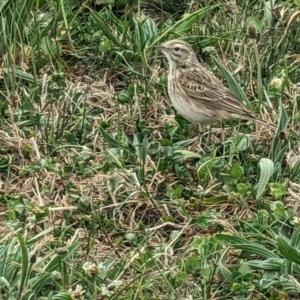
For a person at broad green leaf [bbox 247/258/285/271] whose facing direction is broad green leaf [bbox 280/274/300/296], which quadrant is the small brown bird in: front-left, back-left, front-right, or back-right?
back-left

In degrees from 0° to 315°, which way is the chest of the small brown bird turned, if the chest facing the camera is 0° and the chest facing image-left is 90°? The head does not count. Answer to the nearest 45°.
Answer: approximately 90°

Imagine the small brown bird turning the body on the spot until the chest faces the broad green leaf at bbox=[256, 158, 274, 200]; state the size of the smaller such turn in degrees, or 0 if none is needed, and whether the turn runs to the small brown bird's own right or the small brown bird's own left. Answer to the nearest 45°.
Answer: approximately 135° to the small brown bird's own left

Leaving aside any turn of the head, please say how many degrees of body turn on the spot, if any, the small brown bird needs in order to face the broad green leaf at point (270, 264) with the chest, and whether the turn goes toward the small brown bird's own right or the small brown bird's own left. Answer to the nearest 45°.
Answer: approximately 90° to the small brown bird's own left

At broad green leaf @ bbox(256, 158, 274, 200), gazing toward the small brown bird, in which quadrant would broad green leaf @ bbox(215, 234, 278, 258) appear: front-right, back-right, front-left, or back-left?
back-left

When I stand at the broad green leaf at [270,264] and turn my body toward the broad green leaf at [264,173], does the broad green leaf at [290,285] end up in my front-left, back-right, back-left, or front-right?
back-right
